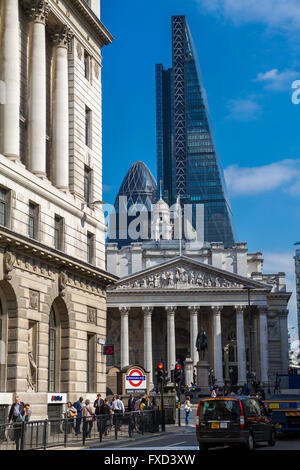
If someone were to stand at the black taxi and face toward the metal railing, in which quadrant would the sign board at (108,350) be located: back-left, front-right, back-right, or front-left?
front-right

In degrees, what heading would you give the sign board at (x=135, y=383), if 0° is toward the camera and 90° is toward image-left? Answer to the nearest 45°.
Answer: approximately 0°

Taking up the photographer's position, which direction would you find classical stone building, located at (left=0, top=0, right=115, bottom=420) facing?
facing the viewer and to the right of the viewer
